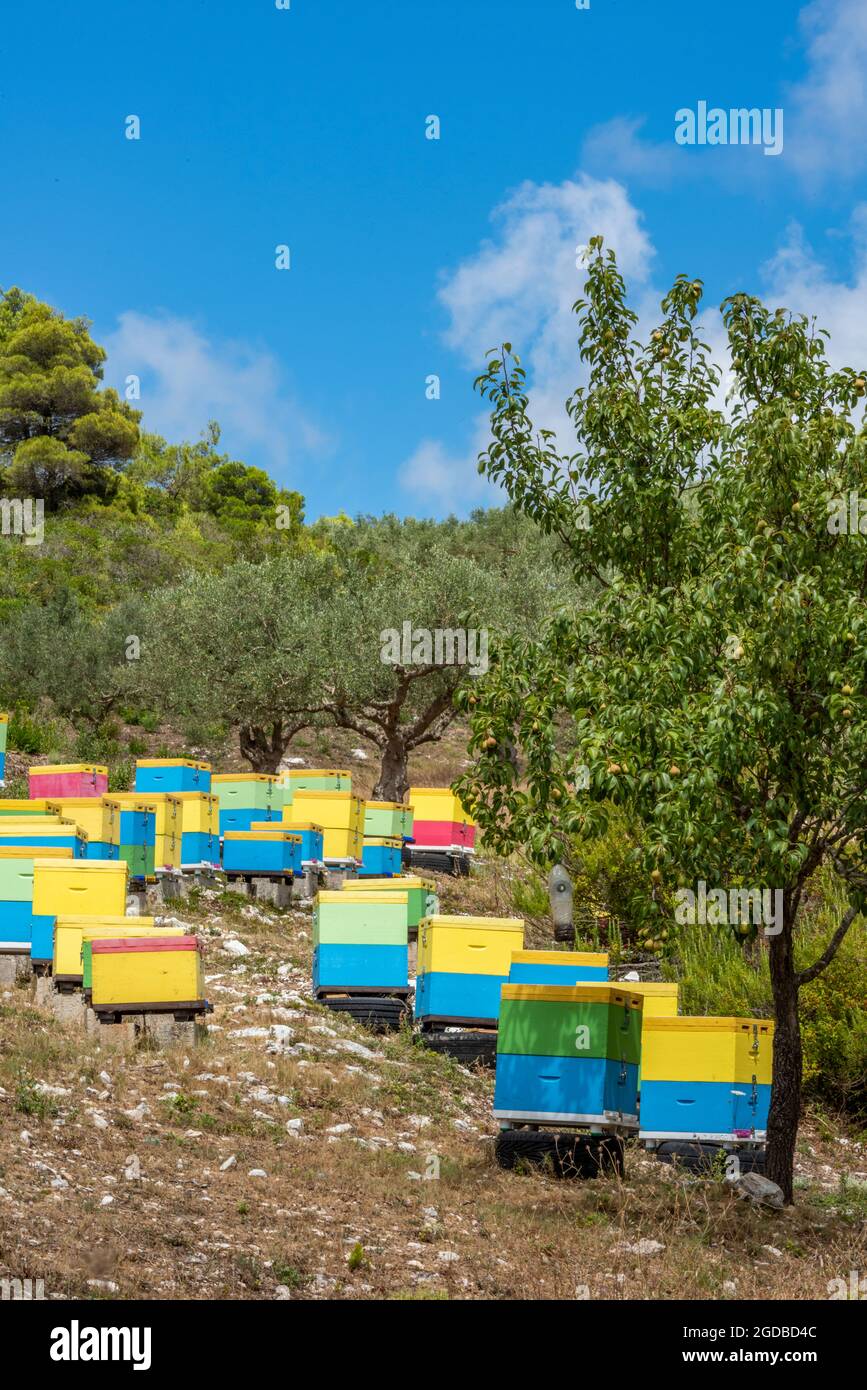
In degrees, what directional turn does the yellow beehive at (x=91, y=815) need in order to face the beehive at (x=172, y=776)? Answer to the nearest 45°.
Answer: approximately 90° to its left

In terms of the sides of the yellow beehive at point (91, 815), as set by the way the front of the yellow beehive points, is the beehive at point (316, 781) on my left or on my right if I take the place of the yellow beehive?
on my left

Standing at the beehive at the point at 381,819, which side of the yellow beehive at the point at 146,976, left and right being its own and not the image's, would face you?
left

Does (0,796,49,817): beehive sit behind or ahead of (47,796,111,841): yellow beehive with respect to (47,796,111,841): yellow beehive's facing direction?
behind

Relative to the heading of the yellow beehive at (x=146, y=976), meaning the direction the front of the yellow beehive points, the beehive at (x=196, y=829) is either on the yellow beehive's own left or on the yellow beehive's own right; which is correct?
on the yellow beehive's own left
